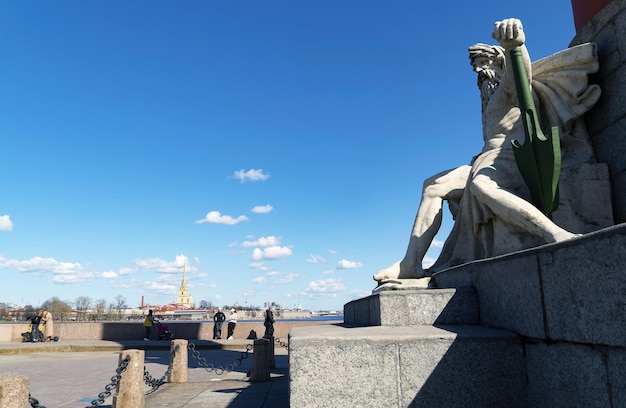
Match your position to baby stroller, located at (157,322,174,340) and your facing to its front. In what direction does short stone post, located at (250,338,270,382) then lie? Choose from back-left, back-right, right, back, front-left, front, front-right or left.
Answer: right

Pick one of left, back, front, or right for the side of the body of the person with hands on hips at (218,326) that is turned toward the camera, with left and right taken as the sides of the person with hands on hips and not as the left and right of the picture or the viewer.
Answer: back

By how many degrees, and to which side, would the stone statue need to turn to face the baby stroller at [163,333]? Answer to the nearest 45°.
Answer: approximately 90° to its right

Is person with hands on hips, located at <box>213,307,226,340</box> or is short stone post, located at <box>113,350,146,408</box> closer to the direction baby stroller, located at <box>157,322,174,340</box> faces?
the person with hands on hips

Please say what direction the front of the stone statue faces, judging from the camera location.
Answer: facing the viewer and to the left of the viewer

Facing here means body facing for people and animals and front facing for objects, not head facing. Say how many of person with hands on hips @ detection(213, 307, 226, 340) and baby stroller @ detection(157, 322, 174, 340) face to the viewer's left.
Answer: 0

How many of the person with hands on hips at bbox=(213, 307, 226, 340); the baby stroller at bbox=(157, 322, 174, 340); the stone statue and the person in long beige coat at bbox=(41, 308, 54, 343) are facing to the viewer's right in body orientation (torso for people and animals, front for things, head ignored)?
1

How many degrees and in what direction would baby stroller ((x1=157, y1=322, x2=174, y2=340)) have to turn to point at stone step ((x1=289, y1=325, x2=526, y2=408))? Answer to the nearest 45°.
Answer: approximately 90° to its right

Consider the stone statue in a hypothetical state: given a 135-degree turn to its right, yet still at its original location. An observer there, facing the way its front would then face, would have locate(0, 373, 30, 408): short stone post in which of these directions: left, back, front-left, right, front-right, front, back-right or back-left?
back-left

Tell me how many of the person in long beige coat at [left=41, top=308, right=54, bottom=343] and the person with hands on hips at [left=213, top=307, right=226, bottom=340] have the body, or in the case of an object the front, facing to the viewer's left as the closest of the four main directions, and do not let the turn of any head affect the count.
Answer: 1

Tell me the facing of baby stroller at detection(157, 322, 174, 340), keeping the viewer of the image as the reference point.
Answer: facing to the right of the viewer
